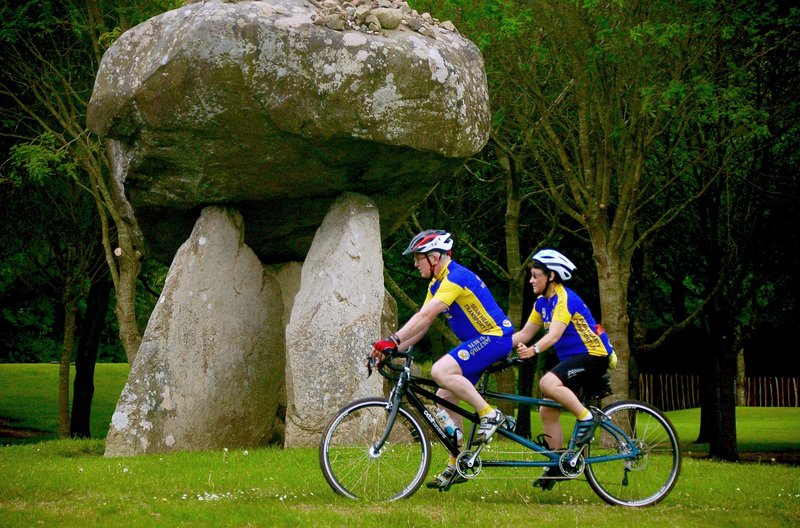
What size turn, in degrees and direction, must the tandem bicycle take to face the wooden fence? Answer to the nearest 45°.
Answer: approximately 90° to its right

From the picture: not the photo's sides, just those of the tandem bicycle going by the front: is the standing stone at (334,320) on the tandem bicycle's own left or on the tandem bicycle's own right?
on the tandem bicycle's own right

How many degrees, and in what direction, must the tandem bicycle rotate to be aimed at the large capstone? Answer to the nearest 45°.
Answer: approximately 45° to its right

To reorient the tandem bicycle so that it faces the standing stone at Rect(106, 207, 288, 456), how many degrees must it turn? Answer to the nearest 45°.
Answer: approximately 45° to its right

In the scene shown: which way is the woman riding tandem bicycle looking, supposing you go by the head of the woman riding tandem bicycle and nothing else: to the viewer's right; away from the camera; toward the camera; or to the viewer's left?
to the viewer's left

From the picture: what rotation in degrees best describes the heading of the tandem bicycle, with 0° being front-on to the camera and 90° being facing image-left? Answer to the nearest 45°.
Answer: approximately 90°

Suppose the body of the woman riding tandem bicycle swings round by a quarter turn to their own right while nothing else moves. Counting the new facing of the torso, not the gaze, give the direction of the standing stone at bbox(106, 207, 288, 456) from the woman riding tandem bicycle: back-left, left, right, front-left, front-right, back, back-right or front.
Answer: front-left

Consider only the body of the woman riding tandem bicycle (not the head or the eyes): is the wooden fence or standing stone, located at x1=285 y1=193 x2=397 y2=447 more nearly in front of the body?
the standing stone

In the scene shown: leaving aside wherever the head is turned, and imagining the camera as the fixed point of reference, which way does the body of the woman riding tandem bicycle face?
to the viewer's left

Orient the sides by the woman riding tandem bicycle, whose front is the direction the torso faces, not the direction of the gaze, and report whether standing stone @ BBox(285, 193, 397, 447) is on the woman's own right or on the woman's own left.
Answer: on the woman's own right

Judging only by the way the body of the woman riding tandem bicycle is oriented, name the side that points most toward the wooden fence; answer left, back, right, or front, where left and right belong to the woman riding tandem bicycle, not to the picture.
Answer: right

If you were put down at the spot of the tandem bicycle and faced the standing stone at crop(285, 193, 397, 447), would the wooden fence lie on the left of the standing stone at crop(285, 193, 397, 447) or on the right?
right
